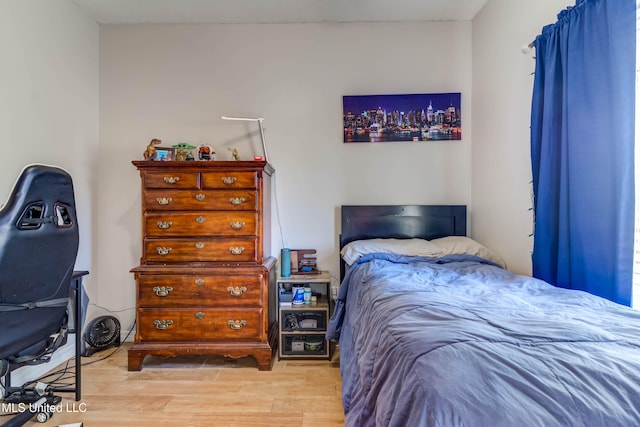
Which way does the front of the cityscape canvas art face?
toward the camera

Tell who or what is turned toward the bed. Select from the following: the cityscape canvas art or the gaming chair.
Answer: the cityscape canvas art

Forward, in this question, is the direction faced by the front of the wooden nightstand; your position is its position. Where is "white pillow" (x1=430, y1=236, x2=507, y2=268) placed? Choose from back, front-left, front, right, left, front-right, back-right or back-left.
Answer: left

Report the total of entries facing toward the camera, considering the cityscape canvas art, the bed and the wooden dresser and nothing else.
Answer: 3

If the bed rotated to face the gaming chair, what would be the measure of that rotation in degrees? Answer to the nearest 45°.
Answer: approximately 90° to its right

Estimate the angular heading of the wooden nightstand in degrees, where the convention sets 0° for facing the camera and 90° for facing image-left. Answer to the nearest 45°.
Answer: approximately 0°

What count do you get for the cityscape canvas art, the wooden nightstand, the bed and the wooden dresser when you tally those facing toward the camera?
4

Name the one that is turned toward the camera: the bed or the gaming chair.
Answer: the bed

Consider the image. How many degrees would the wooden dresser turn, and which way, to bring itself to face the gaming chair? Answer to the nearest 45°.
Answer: approximately 45° to its right

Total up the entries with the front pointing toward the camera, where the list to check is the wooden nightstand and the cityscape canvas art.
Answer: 2

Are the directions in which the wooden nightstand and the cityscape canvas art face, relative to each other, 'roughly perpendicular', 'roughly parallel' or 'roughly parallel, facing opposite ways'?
roughly parallel
